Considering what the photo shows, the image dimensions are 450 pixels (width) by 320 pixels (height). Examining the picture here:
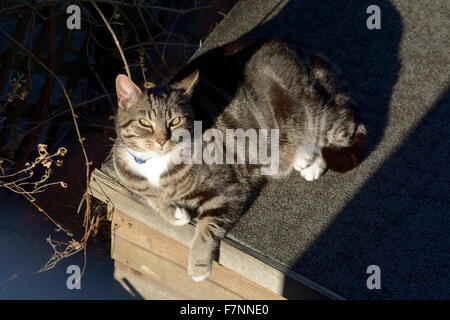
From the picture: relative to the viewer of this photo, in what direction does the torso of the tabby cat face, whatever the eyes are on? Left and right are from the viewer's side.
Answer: facing the viewer and to the left of the viewer
